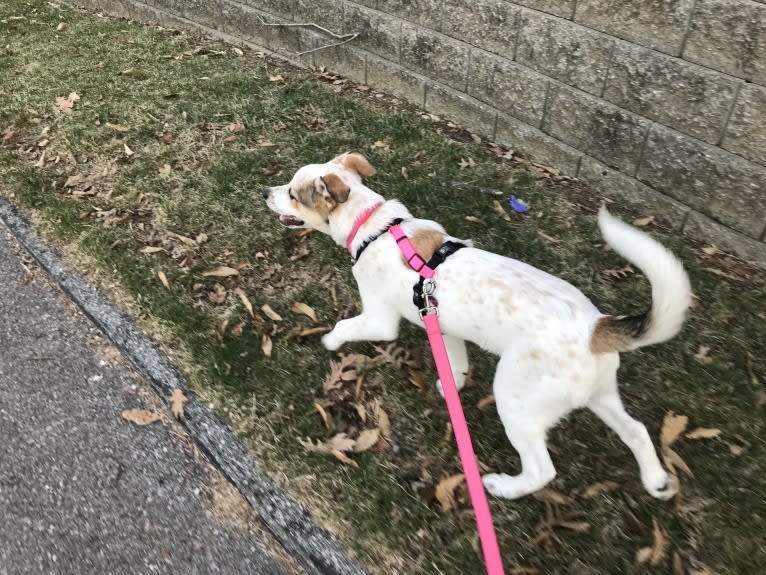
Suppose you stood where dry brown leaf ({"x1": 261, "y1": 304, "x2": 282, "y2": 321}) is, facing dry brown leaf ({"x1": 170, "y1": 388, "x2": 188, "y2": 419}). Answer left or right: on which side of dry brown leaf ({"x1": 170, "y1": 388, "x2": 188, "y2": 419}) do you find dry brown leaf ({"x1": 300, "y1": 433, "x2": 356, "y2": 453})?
left

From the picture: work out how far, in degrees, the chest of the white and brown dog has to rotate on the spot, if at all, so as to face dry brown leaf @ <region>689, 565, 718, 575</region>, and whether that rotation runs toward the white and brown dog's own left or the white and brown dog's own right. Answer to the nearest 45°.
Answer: approximately 180°

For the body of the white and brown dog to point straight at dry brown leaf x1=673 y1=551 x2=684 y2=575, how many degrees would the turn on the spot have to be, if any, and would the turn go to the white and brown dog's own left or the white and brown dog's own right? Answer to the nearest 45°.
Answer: approximately 180°

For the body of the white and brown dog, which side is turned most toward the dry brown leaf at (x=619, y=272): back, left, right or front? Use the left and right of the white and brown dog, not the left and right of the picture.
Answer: right

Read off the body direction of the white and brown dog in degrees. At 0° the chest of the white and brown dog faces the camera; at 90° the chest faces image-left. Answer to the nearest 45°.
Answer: approximately 135°

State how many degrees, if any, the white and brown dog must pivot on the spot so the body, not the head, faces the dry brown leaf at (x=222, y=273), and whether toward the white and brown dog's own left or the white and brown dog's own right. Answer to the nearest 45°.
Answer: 0° — it already faces it
